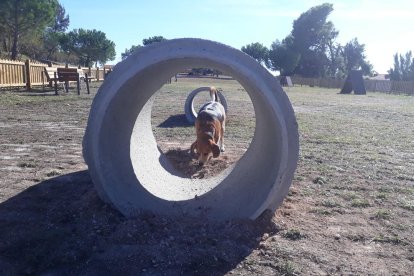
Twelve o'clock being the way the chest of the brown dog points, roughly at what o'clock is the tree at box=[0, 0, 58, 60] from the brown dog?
The tree is roughly at 5 o'clock from the brown dog.

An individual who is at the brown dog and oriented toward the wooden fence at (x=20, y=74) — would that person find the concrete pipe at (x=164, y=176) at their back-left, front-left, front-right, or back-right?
back-left

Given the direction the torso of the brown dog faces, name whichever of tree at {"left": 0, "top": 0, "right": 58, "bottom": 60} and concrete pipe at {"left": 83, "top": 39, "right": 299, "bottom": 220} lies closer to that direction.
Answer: the concrete pipe

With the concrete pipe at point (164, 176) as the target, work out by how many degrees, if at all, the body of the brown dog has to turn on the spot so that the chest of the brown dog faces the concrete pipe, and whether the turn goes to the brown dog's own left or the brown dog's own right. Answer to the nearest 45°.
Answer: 0° — it already faces it

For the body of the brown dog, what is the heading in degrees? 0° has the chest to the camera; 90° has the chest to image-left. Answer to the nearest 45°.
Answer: approximately 0°

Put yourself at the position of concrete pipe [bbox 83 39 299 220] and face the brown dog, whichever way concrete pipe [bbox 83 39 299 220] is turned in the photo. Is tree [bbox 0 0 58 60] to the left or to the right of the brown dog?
left

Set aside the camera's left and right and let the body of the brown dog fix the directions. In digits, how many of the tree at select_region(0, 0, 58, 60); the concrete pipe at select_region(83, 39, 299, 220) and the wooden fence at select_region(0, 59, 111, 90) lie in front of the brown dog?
1

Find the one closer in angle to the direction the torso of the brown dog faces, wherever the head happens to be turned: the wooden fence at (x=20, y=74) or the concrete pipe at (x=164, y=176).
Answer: the concrete pipe
